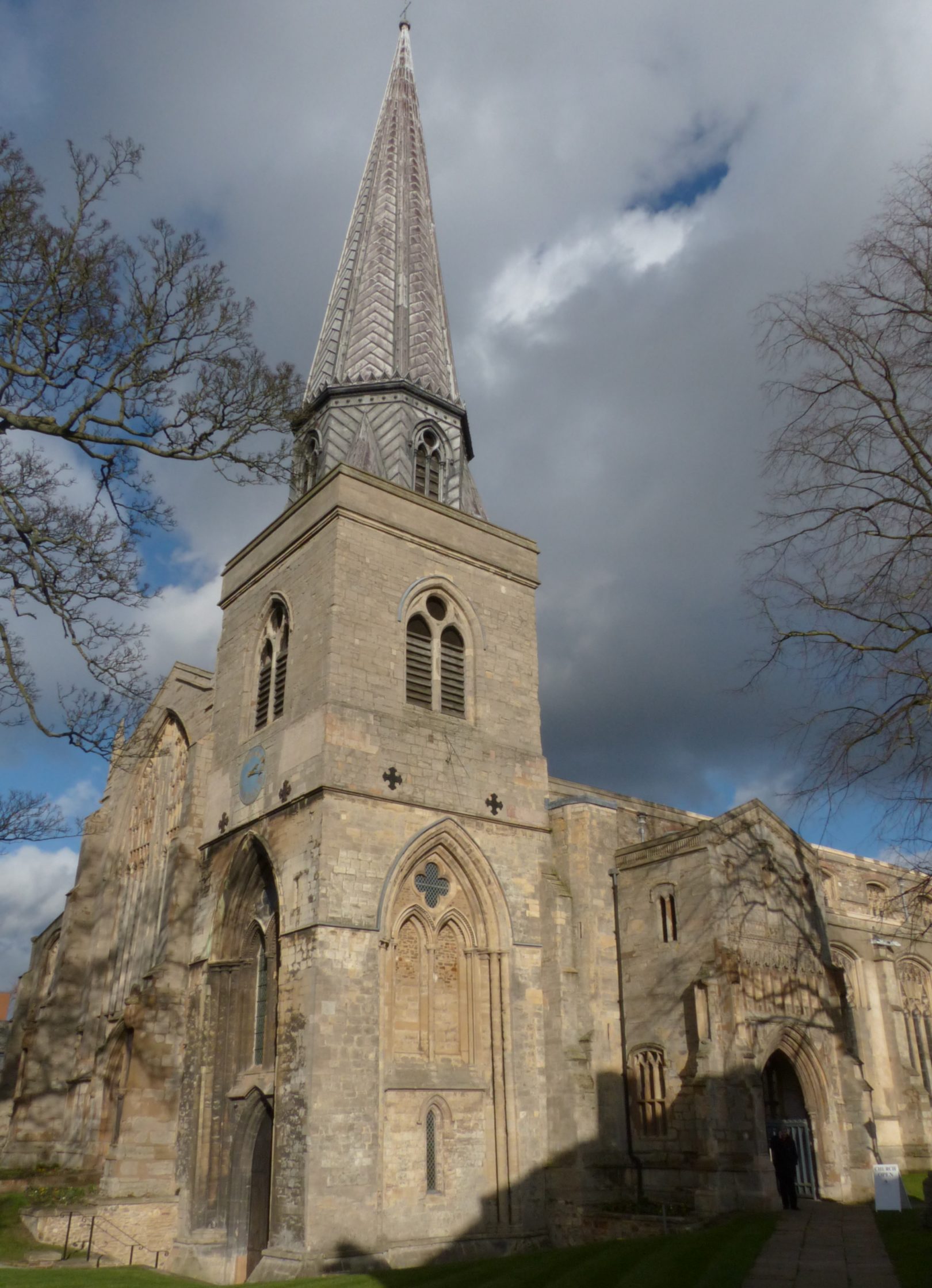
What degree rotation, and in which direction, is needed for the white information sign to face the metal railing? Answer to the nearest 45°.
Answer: approximately 90° to its right

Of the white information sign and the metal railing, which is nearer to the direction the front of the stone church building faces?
the white information sign

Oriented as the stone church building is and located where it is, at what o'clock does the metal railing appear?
The metal railing is roughly at 2 o'clock from the stone church building.

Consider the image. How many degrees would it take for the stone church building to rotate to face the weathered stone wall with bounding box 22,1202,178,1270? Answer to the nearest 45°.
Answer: approximately 45° to its right

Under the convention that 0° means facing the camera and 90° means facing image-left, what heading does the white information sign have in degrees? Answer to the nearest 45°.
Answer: approximately 0°
